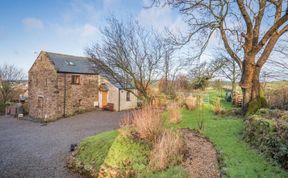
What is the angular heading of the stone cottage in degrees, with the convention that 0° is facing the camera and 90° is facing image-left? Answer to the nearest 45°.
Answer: approximately 315°

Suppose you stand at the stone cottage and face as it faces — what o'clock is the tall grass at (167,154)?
The tall grass is roughly at 1 o'clock from the stone cottage.

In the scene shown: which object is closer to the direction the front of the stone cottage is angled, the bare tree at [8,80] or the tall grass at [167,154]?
the tall grass

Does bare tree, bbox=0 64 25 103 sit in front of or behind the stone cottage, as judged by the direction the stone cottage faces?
behind

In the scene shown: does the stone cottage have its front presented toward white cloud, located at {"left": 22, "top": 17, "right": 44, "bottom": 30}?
no

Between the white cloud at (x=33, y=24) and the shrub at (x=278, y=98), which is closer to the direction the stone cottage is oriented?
the shrub

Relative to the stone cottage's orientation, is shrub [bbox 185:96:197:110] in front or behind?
in front

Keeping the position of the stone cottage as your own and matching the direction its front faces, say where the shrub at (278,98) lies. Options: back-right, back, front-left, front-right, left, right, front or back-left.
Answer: front
